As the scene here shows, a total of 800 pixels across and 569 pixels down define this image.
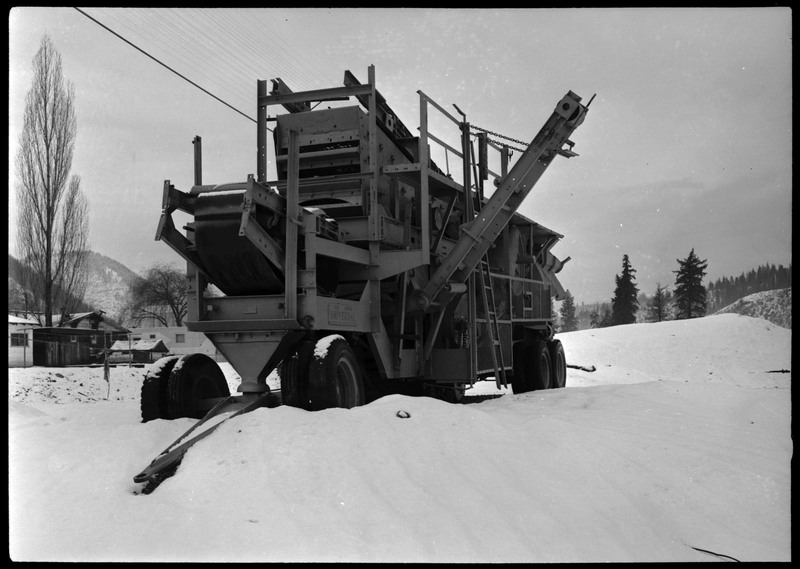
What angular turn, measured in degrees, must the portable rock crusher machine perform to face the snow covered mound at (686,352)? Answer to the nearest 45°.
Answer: approximately 180°

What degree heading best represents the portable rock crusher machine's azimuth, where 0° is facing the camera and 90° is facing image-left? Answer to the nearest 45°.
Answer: approximately 45°

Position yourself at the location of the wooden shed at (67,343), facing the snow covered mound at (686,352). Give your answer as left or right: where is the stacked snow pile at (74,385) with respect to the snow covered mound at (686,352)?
right

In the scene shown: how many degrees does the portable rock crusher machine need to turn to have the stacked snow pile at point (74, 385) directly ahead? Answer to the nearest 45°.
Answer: approximately 90° to its right

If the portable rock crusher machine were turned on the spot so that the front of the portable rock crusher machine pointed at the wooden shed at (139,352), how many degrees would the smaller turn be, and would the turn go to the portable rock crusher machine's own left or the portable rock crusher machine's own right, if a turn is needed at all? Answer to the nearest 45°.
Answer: approximately 135° to the portable rock crusher machine's own right

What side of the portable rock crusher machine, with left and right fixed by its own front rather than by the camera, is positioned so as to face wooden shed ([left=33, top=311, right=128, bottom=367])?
right

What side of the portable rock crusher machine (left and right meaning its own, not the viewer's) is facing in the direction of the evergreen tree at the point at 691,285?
back
